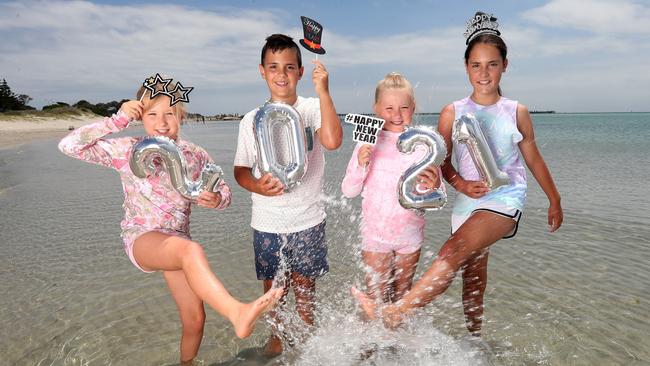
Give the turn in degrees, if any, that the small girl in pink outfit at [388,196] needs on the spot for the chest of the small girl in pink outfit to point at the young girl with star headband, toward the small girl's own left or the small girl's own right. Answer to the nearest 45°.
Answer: approximately 90° to the small girl's own right

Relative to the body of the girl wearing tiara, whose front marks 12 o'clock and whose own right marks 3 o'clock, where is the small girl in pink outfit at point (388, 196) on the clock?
The small girl in pink outfit is roughly at 3 o'clock from the girl wearing tiara.

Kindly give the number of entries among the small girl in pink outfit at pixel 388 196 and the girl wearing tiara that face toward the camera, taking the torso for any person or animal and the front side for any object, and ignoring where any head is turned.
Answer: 2

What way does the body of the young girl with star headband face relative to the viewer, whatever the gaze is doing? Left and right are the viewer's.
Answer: facing the viewer and to the right of the viewer

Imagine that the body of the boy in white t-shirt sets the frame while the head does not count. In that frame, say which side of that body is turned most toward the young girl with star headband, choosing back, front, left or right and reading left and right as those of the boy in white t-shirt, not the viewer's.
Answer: right

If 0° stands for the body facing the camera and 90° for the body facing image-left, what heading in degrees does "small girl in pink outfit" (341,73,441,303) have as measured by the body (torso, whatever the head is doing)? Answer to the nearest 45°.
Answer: approximately 0°

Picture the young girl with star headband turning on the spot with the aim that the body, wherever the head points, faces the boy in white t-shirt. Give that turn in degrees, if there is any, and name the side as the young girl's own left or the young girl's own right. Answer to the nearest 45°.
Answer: approximately 45° to the young girl's own left

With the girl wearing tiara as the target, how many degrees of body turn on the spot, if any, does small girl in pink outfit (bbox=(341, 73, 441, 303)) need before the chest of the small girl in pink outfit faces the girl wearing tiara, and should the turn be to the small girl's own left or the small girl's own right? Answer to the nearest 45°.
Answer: approximately 90° to the small girl's own left

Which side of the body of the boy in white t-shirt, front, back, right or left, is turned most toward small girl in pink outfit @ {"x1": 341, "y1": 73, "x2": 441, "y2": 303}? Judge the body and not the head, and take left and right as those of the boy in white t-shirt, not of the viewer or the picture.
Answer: left
